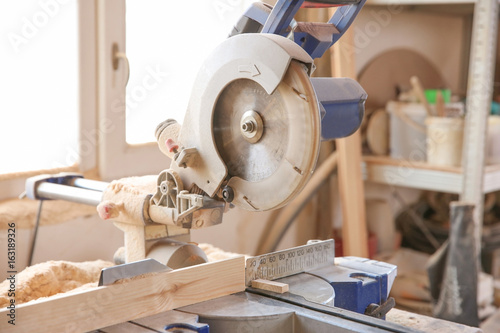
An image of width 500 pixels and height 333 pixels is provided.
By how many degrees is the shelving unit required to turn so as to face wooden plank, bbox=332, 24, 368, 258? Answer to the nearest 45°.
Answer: approximately 90° to its right

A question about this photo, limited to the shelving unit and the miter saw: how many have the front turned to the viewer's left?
0

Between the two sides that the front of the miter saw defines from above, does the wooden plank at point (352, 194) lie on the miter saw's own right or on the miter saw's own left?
on the miter saw's own left

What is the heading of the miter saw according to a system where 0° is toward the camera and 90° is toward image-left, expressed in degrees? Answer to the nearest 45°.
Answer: approximately 315°

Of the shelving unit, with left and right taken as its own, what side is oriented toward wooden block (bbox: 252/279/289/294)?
front

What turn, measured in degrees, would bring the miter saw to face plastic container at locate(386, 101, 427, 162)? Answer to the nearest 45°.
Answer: approximately 90° to its left

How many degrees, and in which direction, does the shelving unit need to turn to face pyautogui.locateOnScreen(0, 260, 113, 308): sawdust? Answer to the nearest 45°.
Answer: approximately 45° to its right

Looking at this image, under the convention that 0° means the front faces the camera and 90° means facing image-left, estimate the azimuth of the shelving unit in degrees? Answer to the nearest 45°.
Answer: approximately 0°

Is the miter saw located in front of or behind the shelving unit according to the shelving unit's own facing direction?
in front

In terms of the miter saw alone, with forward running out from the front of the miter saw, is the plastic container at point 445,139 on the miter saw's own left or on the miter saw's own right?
on the miter saw's own left

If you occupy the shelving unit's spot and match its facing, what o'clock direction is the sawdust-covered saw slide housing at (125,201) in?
The sawdust-covered saw slide housing is roughly at 1 o'clock from the shelving unit.
